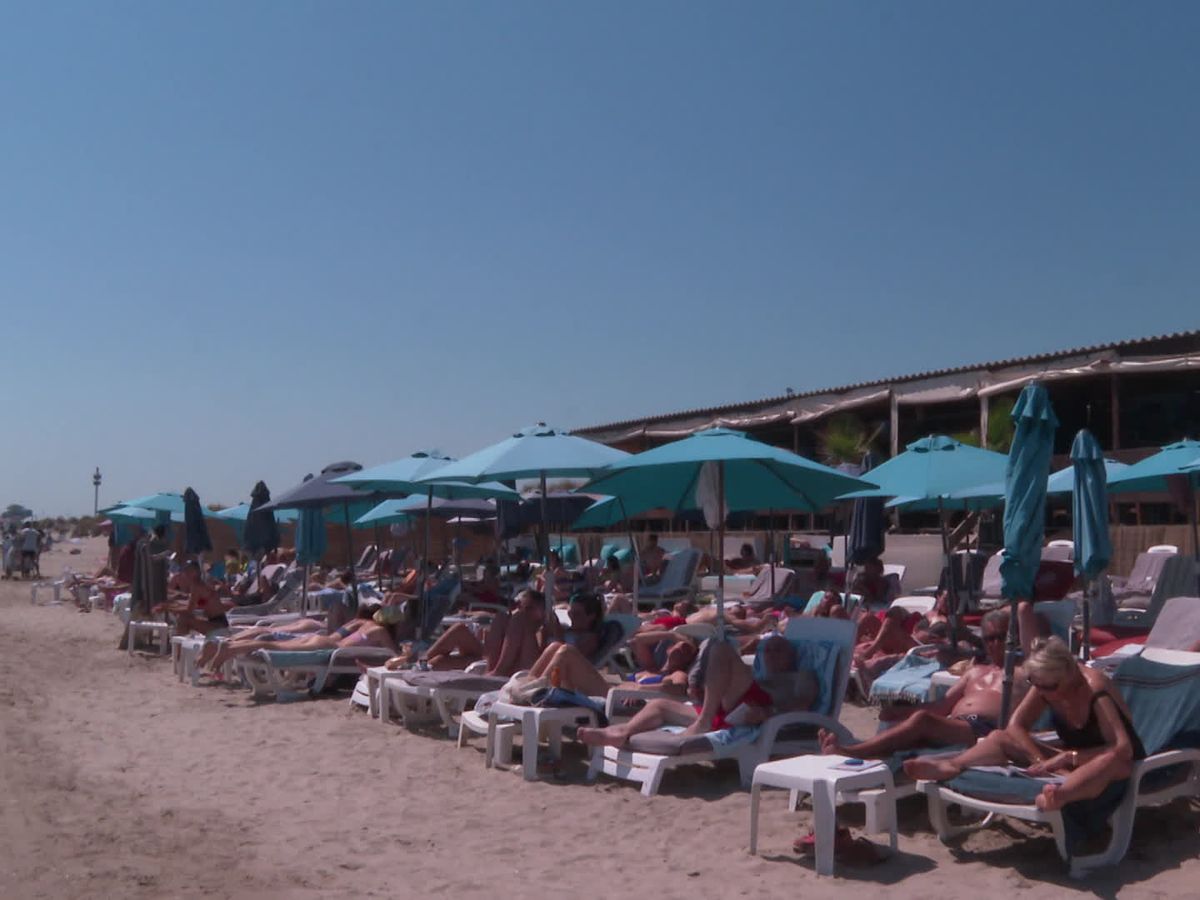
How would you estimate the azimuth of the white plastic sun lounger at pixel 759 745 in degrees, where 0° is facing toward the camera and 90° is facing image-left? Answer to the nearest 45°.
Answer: approximately 45°

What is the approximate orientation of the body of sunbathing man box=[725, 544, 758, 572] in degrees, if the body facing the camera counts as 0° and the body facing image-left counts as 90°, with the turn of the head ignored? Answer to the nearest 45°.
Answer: approximately 90°

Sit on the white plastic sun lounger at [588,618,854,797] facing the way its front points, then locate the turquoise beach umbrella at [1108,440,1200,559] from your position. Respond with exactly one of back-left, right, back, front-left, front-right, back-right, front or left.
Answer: back

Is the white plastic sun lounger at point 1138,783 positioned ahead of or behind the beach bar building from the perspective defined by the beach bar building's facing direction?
ahead

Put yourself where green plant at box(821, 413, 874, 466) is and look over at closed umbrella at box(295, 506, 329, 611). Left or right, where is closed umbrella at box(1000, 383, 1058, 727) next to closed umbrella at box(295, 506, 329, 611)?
left

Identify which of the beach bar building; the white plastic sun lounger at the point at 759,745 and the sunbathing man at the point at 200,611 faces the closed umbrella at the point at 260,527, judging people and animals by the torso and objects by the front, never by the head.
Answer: the beach bar building

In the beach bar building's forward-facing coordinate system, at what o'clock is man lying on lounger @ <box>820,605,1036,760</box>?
The man lying on lounger is roughly at 11 o'clock from the beach bar building.
